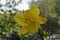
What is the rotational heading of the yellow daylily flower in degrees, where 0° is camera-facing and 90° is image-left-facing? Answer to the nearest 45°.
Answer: approximately 0°
